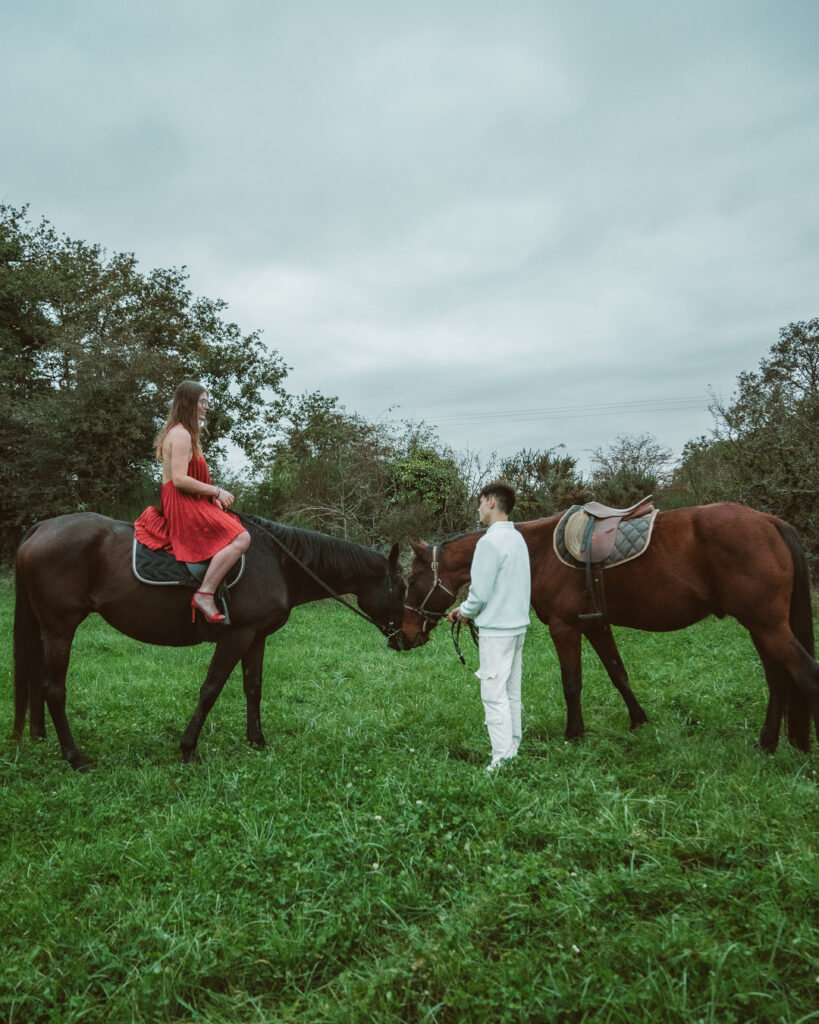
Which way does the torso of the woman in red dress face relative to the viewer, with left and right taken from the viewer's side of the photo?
facing to the right of the viewer

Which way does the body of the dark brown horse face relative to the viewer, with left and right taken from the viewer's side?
facing to the right of the viewer

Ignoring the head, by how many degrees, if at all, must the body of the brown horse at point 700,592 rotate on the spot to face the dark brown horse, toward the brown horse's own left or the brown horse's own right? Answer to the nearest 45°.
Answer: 0° — it already faces it

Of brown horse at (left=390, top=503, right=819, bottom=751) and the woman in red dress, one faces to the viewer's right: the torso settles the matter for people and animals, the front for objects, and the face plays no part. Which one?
the woman in red dress

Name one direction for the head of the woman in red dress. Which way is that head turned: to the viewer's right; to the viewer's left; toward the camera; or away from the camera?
to the viewer's right

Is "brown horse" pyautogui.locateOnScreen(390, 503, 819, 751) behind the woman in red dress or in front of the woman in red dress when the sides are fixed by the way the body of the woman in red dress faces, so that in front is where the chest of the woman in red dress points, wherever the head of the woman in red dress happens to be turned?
in front

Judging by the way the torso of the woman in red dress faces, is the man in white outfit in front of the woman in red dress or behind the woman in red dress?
in front

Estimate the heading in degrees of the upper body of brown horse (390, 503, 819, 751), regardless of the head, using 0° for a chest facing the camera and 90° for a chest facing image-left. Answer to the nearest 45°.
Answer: approximately 90°

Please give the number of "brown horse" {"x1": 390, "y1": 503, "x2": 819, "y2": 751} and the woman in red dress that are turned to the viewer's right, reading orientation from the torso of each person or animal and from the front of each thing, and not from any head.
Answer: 1
